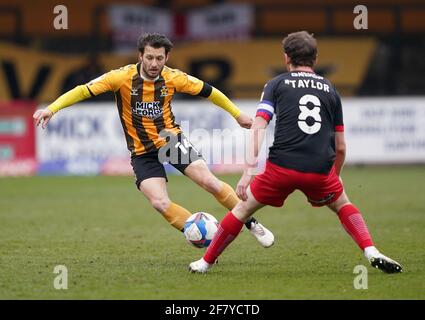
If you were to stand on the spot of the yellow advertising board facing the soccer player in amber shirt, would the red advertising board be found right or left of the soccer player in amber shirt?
right

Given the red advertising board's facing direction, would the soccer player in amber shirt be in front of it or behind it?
in front

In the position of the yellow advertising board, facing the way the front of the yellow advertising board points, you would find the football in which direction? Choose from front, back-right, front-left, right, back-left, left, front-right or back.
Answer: front

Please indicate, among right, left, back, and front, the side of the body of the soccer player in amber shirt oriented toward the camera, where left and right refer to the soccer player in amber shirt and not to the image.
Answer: front

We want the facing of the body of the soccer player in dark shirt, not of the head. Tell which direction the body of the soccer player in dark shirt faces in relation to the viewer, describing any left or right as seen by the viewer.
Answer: facing away from the viewer

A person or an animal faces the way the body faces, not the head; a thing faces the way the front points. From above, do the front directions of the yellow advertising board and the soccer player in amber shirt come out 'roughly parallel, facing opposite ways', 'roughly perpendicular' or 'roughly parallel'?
roughly parallel

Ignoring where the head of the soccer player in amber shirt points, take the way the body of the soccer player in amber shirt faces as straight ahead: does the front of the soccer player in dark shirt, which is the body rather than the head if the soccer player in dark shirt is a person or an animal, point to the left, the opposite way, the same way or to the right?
the opposite way

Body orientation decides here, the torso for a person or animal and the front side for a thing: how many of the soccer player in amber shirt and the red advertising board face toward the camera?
2

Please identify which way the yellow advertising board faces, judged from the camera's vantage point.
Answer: facing the viewer

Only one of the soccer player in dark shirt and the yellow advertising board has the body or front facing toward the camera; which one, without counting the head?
the yellow advertising board

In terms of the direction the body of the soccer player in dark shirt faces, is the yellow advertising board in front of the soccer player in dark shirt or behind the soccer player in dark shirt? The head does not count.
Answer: in front

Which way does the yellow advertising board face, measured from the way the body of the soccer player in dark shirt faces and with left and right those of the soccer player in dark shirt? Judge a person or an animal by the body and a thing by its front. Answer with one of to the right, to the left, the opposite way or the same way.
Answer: the opposite way
